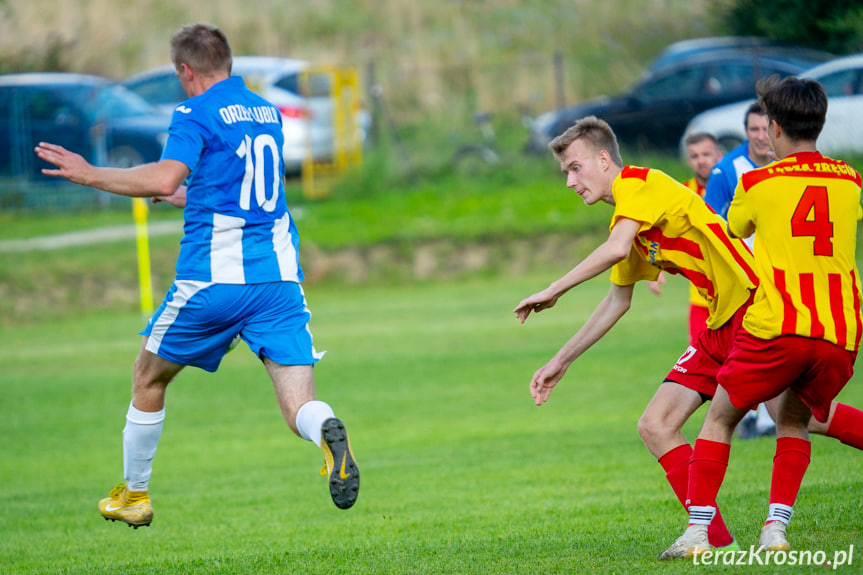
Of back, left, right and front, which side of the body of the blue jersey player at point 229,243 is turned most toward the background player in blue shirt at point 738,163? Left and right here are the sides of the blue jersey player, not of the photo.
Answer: right

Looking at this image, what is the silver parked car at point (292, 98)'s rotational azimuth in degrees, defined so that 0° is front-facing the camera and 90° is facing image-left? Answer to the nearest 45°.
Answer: approximately 135°

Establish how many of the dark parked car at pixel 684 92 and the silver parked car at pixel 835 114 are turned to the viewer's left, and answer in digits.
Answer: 2

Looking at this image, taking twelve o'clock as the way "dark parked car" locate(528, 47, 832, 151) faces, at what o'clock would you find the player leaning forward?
The player leaning forward is roughly at 9 o'clock from the dark parked car.

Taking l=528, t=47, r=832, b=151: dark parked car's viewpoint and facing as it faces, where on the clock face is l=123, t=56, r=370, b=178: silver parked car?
The silver parked car is roughly at 12 o'clock from the dark parked car.

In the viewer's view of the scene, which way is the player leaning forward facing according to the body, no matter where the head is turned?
to the viewer's left

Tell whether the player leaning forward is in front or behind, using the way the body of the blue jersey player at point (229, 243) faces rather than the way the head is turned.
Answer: behind

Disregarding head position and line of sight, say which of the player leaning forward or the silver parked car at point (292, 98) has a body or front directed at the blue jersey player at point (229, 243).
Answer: the player leaning forward

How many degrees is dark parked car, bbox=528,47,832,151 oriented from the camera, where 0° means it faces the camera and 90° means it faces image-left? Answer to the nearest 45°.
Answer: approximately 90°

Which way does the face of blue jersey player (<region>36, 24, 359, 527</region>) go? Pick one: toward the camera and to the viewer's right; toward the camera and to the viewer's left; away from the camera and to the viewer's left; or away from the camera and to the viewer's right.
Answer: away from the camera and to the viewer's left

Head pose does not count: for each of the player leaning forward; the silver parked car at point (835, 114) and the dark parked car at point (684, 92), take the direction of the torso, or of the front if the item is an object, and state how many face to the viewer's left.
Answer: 3

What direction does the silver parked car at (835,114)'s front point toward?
to the viewer's left
